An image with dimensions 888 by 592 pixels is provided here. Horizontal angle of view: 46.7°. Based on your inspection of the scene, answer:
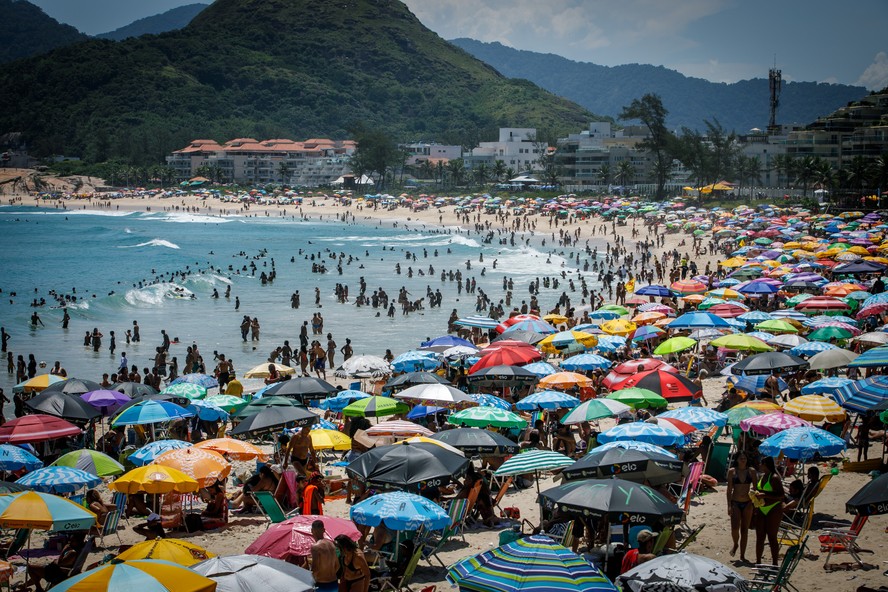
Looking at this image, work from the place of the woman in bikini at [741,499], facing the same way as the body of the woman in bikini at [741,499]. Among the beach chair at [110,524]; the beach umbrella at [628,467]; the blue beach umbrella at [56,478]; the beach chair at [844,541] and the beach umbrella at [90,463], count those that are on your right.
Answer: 4

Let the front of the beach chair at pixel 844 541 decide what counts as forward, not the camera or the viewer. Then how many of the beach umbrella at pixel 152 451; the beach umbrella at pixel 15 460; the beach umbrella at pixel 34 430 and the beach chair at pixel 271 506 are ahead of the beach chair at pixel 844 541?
4

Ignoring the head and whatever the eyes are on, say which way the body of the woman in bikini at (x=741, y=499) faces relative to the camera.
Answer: toward the camera

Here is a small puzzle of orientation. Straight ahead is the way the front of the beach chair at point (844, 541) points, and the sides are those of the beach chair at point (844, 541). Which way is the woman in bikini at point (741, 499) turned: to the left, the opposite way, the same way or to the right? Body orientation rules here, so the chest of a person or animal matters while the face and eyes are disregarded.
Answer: to the left

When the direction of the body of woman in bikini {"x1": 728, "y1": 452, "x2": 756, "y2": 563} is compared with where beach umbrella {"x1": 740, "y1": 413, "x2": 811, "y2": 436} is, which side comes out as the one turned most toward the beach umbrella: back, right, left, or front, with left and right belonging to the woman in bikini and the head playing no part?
back

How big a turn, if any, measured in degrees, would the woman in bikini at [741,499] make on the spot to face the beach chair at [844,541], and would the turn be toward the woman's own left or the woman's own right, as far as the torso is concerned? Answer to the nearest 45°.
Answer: approximately 90° to the woman's own left

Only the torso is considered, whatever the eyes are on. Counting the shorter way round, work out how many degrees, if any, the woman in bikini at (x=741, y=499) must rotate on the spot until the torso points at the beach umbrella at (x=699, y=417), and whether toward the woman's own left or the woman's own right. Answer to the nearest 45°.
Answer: approximately 180°

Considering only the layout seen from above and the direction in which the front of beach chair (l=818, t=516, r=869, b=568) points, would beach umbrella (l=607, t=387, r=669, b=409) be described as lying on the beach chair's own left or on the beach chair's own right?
on the beach chair's own right

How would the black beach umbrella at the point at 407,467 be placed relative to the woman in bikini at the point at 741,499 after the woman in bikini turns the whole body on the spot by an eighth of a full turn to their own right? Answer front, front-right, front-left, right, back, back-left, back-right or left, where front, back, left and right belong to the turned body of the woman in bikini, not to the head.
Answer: front-right

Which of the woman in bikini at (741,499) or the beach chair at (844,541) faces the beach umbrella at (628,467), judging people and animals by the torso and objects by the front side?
the beach chair

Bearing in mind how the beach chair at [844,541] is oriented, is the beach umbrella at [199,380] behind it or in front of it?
in front

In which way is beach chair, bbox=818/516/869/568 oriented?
to the viewer's left

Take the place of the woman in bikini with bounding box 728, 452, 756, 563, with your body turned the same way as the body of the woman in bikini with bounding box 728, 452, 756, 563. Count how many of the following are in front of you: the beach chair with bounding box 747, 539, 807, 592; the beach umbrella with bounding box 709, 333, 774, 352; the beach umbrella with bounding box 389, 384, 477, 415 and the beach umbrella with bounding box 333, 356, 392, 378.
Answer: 1

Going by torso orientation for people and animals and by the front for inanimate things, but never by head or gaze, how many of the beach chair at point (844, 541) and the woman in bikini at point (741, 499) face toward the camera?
1

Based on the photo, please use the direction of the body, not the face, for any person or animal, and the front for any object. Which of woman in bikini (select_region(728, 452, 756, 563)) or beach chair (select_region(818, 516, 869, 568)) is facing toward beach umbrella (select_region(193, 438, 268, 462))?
the beach chair
